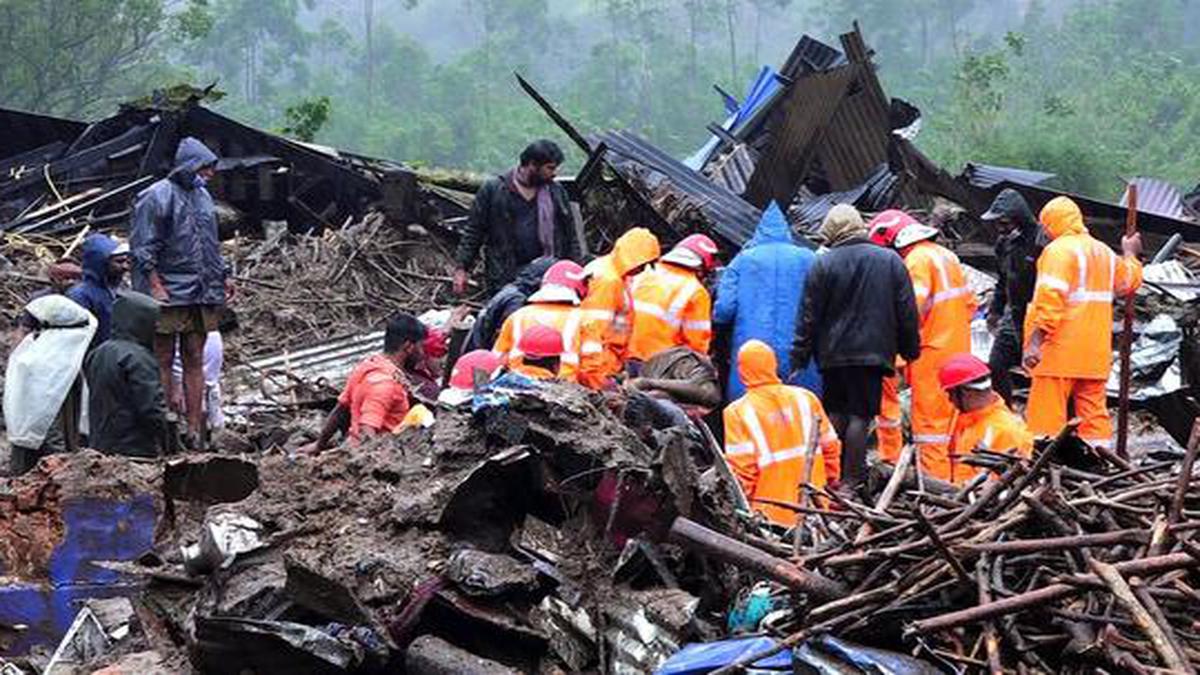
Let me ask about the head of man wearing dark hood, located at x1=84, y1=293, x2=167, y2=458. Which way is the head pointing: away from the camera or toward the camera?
away from the camera

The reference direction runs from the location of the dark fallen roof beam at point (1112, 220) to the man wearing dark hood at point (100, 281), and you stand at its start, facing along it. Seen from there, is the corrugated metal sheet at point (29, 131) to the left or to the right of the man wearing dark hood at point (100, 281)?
right

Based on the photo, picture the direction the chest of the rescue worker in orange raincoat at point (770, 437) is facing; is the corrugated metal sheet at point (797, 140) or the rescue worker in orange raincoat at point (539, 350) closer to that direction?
the corrugated metal sheet

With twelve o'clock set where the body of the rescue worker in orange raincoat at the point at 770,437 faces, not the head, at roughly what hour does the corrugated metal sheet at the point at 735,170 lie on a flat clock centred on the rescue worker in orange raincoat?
The corrugated metal sheet is roughly at 12 o'clock from the rescue worker in orange raincoat.

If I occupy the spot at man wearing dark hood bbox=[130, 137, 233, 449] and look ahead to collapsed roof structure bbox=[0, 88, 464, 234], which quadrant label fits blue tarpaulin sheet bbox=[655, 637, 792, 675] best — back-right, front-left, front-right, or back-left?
back-right

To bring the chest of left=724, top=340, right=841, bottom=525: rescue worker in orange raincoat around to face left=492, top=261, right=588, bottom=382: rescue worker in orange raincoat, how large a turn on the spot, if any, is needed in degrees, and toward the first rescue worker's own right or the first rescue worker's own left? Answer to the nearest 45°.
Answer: approximately 45° to the first rescue worker's own left

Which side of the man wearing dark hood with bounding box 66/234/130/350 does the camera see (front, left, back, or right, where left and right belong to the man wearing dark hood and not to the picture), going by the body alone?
right

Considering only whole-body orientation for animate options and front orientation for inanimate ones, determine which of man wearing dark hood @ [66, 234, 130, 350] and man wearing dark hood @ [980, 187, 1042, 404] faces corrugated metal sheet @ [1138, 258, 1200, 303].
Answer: man wearing dark hood @ [66, 234, 130, 350]

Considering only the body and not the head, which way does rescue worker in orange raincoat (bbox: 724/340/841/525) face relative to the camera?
away from the camera

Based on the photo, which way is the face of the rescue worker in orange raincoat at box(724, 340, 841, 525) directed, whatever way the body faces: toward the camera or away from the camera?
away from the camera
